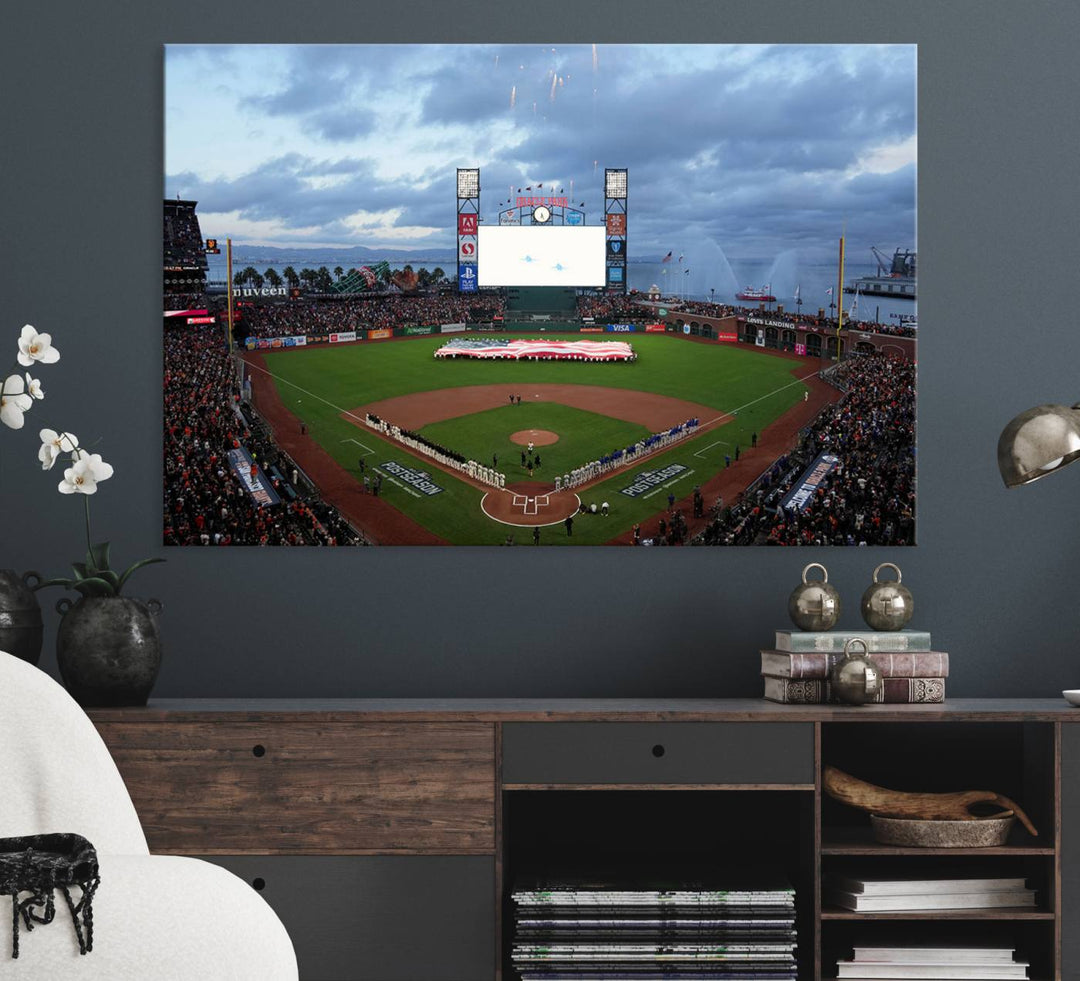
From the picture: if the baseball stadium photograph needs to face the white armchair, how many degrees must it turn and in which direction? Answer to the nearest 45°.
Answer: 0° — it already faces it

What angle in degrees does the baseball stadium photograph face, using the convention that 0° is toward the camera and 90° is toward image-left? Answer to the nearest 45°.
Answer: approximately 0°

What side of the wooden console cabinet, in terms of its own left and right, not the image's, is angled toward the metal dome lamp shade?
left
